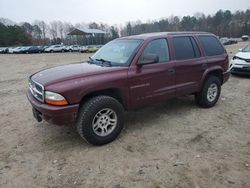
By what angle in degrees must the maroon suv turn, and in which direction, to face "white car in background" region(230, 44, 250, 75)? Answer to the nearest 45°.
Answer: approximately 180°

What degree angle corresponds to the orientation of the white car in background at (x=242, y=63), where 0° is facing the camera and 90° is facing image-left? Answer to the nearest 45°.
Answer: approximately 45°

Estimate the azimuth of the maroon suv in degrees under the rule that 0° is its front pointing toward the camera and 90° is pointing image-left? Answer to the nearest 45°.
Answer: approximately 45°

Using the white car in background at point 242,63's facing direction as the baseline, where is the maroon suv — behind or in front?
in front
